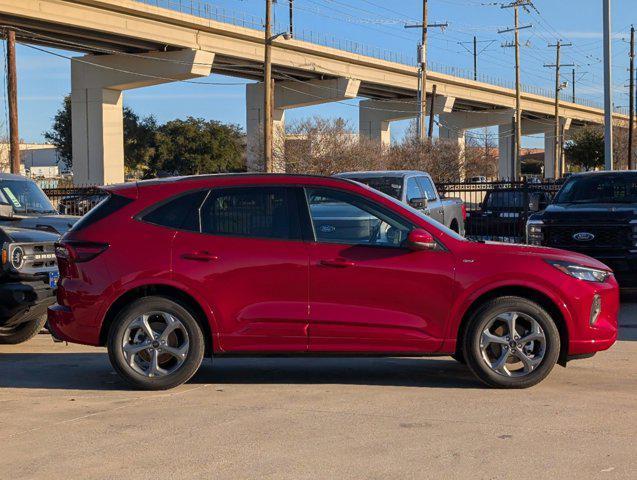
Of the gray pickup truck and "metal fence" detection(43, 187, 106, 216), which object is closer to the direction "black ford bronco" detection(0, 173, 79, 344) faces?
the gray pickup truck

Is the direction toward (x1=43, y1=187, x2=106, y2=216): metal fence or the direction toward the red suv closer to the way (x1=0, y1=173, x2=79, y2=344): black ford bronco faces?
the red suv

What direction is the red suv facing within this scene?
to the viewer's right

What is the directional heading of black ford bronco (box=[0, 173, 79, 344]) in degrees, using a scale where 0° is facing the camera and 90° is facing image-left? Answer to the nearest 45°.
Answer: approximately 315°

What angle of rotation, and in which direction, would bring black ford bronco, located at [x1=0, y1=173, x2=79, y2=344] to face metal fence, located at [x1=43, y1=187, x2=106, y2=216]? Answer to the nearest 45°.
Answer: approximately 135° to its left

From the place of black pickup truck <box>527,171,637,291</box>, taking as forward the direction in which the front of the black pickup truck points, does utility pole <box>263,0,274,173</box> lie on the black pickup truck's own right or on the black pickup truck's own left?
on the black pickup truck's own right

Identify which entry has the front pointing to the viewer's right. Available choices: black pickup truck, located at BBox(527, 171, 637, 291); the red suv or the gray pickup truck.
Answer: the red suv

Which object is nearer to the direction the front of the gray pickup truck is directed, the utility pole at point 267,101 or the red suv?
the red suv
